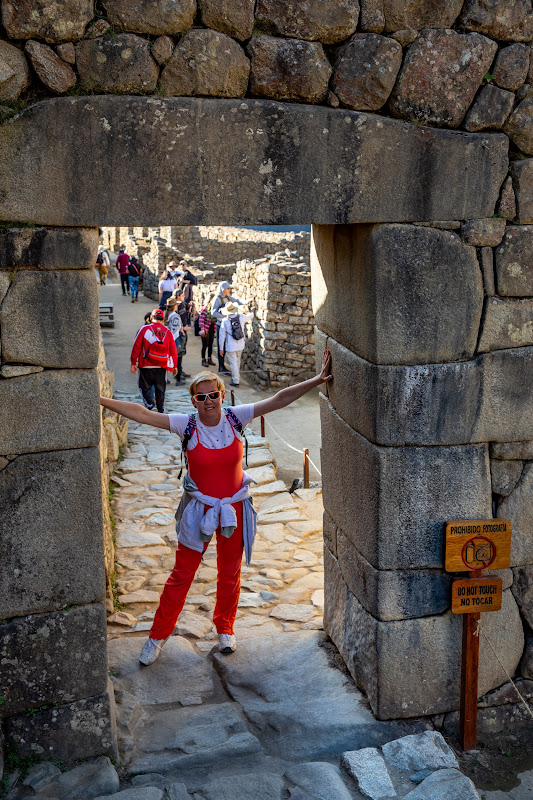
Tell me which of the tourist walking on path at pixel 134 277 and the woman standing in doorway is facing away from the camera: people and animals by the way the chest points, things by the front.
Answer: the tourist walking on path

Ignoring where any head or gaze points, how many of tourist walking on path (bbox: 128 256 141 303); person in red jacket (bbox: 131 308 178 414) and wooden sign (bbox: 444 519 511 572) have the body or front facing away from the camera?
2

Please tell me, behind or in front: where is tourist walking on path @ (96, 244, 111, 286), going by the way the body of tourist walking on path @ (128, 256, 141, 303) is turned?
in front

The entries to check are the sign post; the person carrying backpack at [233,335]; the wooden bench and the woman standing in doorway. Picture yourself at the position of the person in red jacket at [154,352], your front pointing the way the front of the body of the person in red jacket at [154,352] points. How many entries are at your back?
2

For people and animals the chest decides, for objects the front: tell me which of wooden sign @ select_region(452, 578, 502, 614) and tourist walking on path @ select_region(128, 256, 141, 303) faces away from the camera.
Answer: the tourist walking on path

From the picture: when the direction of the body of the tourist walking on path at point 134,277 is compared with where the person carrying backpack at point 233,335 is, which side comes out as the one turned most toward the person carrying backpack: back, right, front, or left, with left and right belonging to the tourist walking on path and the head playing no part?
back

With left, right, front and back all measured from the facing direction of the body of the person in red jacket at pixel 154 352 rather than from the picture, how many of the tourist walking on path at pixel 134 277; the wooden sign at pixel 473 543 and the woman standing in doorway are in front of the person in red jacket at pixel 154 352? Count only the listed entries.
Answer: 1

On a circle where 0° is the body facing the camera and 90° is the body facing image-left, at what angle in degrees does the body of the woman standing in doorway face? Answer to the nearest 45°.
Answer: approximately 0°

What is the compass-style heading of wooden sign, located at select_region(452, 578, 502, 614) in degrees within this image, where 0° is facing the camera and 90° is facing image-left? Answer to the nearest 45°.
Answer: approximately 0°

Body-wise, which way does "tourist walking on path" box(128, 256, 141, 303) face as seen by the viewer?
away from the camera
